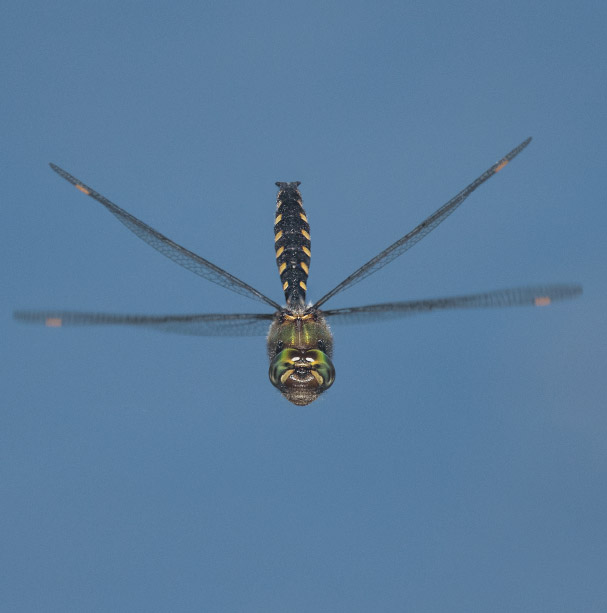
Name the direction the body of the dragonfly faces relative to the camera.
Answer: toward the camera
